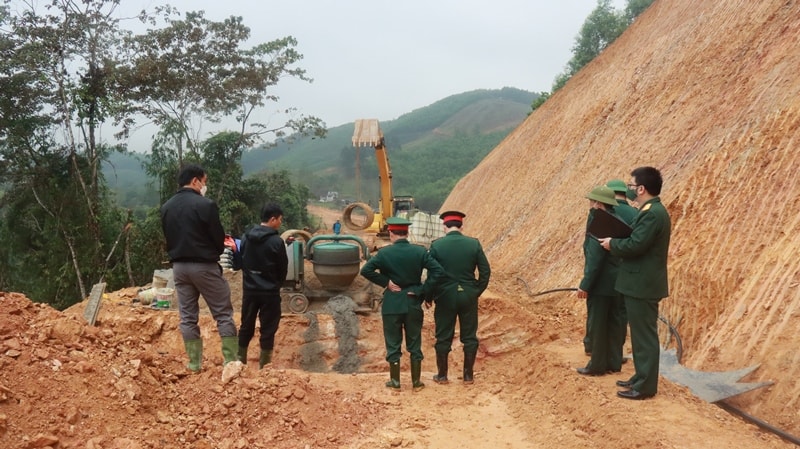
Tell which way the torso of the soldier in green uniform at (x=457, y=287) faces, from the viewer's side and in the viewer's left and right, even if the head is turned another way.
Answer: facing away from the viewer

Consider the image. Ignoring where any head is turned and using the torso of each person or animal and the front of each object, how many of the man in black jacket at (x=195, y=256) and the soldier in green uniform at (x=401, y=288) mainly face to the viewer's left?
0

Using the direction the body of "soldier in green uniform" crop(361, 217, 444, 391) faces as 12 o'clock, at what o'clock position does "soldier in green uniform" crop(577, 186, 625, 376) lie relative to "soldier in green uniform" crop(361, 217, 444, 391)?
"soldier in green uniform" crop(577, 186, 625, 376) is roughly at 3 o'clock from "soldier in green uniform" crop(361, 217, 444, 391).

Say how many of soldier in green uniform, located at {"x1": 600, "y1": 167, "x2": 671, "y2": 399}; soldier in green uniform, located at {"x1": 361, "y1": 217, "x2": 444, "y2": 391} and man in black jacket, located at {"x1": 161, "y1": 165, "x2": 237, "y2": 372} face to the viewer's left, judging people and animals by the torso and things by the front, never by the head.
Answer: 1

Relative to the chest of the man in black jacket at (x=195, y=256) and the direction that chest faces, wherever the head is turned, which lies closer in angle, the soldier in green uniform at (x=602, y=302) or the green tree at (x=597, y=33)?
the green tree

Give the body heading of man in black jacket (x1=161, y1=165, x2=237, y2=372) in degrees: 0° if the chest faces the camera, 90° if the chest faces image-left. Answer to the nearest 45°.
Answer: approximately 225°

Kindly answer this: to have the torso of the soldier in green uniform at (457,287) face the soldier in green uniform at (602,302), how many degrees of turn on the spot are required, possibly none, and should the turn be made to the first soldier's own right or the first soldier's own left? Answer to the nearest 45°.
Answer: approximately 90° to the first soldier's own right

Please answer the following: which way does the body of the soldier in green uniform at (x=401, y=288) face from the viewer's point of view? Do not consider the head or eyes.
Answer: away from the camera

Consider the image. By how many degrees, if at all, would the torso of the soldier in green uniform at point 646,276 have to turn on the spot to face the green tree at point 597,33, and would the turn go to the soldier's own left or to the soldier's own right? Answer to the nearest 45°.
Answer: approximately 90° to the soldier's own right

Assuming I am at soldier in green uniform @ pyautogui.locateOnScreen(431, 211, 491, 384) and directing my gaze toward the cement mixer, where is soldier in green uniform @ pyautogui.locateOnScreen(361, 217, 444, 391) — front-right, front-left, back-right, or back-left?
front-left

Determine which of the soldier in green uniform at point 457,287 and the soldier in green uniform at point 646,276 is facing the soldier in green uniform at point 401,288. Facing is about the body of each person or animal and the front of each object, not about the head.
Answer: the soldier in green uniform at point 646,276

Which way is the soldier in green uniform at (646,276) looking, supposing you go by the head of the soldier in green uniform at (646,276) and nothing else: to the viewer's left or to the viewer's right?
to the viewer's left

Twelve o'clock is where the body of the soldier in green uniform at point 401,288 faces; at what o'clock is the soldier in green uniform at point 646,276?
the soldier in green uniform at point 646,276 is roughly at 4 o'clock from the soldier in green uniform at point 401,288.

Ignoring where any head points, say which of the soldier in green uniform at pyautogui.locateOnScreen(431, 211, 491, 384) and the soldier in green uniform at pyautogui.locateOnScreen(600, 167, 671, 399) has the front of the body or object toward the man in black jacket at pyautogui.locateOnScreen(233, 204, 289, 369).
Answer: the soldier in green uniform at pyautogui.locateOnScreen(600, 167, 671, 399)

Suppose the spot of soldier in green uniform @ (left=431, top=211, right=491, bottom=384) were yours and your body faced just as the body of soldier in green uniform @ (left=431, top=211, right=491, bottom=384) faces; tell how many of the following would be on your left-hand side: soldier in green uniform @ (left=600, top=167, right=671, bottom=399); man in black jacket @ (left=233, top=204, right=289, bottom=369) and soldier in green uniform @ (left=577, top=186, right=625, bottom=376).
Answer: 1

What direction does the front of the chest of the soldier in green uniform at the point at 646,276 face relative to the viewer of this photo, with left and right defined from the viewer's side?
facing to the left of the viewer

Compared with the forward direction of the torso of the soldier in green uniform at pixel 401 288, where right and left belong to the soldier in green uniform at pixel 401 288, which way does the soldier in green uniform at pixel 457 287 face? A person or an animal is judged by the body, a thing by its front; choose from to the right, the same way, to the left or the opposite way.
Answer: the same way

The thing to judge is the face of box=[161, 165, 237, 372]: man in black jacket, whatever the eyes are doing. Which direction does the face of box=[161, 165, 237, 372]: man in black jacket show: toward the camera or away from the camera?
away from the camera

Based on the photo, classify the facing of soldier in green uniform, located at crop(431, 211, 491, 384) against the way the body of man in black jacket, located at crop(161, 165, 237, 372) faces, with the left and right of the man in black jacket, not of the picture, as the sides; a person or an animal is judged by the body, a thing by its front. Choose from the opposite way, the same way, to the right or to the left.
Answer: the same way
